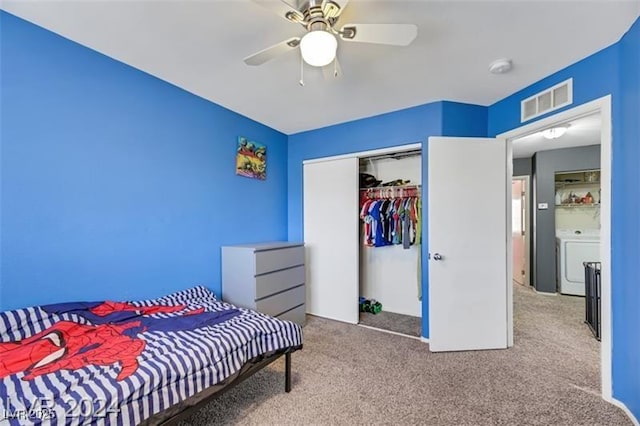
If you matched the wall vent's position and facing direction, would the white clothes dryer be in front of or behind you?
behind

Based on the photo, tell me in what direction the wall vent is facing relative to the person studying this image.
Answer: facing the viewer and to the left of the viewer

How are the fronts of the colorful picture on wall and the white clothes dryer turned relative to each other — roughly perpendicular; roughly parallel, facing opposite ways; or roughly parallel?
roughly perpendicular

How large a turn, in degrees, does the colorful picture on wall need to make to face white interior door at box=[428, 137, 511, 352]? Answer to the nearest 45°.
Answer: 0° — it already faces it

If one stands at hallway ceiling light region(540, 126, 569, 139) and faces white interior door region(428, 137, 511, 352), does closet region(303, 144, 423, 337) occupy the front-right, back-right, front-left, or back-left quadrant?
front-right

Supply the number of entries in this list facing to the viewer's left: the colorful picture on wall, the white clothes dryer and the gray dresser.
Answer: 0

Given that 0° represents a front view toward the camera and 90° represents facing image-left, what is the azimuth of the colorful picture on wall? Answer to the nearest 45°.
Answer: approximately 315°

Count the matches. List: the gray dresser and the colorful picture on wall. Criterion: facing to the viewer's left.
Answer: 0

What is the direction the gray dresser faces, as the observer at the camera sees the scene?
facing the viewer and to the right of the viewer

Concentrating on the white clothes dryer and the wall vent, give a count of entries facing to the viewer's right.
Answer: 0

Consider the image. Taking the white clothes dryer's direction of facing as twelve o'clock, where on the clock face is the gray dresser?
The gray dresser is roughly at 1 o'clock from the white clothes dryer.

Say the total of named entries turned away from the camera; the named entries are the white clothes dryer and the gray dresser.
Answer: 0

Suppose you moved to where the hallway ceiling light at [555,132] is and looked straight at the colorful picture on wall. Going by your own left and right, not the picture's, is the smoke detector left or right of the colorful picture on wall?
left

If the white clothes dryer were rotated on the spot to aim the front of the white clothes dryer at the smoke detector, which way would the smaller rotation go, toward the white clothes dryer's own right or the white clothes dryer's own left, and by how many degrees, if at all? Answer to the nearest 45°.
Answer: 0° — it already faces it

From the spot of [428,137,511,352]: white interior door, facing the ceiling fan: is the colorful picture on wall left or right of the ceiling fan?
right

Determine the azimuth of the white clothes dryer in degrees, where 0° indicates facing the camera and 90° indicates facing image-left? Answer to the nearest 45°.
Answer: approximately 0°

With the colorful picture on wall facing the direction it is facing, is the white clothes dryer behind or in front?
in front

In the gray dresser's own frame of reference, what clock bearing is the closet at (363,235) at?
The closet is roughly at 10 o'clock from the gray dresser.

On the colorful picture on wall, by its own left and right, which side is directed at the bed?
right
